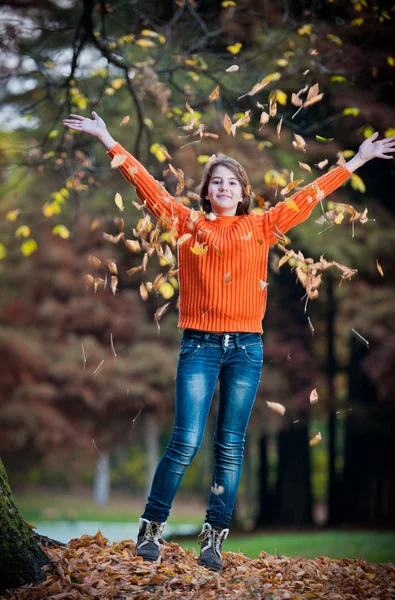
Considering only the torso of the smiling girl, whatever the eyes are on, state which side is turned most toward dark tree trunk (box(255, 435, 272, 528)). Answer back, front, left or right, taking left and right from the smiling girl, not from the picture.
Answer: back

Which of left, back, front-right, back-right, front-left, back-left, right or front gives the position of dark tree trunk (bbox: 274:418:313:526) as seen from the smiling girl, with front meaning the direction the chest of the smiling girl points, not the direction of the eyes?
back

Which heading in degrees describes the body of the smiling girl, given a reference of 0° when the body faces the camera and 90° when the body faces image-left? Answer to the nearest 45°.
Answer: approximately 0°

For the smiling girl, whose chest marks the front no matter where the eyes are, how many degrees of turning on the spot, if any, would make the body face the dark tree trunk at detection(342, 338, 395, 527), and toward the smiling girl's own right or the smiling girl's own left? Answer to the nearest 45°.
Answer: approximately 180°

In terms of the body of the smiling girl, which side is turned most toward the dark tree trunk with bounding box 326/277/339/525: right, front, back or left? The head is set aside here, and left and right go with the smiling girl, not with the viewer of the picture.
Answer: back
